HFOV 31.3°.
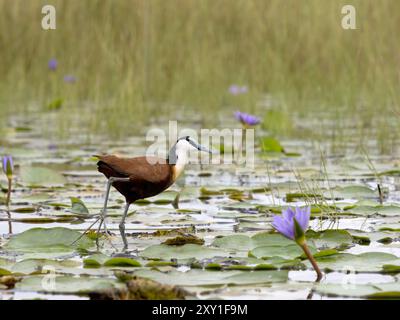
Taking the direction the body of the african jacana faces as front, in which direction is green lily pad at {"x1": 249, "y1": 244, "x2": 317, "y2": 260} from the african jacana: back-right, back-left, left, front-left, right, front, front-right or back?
front-right

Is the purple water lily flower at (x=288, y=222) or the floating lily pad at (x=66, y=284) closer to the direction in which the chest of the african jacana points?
the purple water lily flower

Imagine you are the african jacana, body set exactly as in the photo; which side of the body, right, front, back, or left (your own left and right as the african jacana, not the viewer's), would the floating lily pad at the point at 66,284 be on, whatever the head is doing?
right

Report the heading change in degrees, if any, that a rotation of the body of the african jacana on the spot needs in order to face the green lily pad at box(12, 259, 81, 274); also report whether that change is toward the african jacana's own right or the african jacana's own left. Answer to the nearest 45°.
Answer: approximately 135° to the african jacana's own right

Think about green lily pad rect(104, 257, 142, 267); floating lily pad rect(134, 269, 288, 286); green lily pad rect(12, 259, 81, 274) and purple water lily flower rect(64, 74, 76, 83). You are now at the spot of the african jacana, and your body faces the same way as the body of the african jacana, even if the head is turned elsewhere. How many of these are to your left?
1

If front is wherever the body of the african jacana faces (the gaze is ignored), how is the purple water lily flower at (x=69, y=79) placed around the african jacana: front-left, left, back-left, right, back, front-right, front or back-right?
left

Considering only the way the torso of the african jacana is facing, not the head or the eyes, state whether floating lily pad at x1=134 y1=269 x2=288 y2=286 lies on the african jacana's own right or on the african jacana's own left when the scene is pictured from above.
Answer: on the african jacana's own right

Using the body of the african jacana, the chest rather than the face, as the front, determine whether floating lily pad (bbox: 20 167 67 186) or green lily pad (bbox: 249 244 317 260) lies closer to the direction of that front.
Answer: the green lily pad

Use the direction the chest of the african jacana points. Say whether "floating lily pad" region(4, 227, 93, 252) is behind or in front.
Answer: behind

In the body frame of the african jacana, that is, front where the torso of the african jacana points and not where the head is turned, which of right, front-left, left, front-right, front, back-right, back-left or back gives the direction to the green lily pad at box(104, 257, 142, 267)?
right

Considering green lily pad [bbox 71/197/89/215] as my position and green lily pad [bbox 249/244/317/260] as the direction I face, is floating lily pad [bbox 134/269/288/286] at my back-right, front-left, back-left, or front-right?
front-right

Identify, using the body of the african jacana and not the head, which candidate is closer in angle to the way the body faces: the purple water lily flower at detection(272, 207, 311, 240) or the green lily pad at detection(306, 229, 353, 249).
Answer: the green lily pad

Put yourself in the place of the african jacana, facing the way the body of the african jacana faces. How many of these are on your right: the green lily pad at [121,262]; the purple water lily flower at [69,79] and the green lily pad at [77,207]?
1

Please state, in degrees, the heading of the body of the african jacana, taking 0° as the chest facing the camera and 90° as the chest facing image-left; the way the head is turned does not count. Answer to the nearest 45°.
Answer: approximately 270°

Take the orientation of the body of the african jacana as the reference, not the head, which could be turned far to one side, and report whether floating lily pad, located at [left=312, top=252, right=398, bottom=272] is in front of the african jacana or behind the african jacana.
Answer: in front

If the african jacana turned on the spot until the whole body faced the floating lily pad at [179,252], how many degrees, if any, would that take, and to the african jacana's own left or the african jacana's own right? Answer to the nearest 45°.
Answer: approximately 90° to the african jacana's own right
